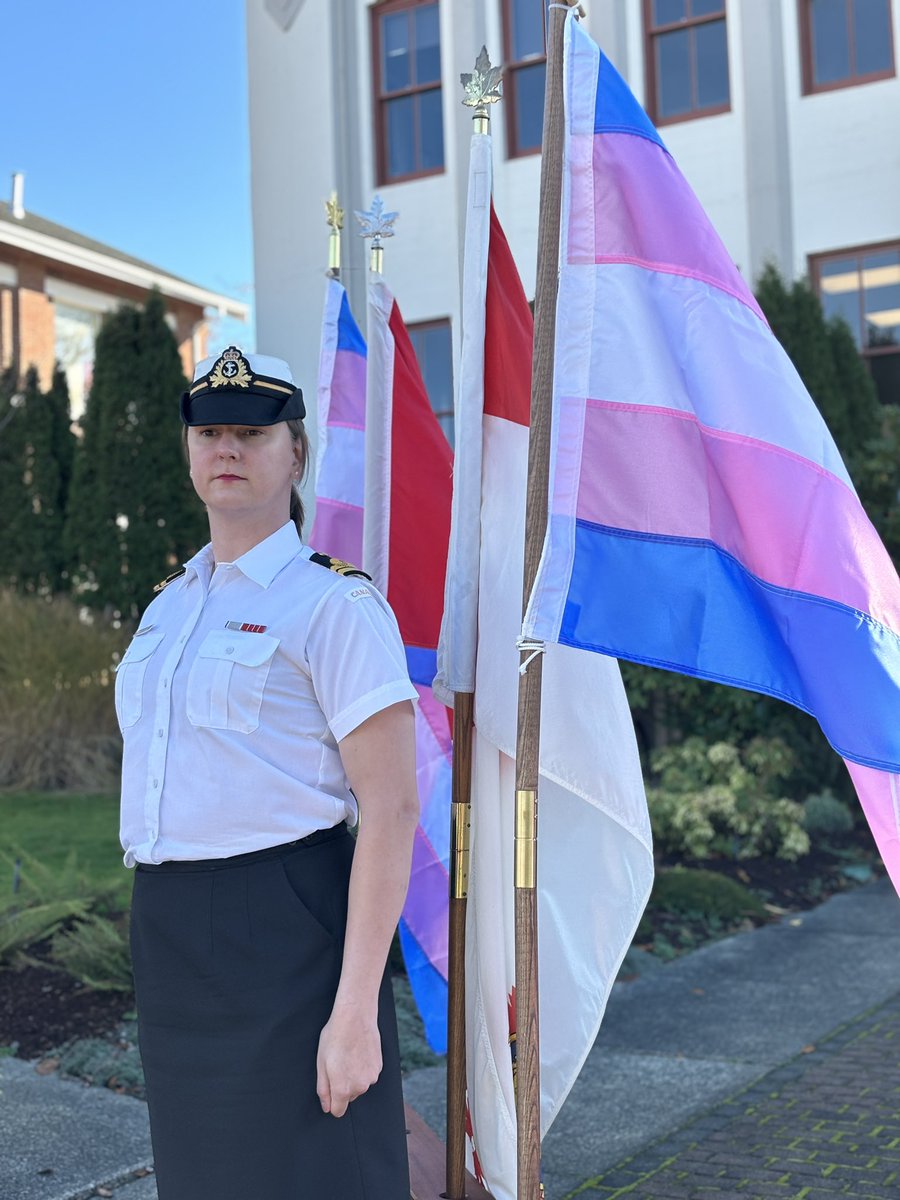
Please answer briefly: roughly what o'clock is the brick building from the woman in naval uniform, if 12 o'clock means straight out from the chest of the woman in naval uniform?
The brick building is roughly at 4 o'clock from the woman in naval uniform.

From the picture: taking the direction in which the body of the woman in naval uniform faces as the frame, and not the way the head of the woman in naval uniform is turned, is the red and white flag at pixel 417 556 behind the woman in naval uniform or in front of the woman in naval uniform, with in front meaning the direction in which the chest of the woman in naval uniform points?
behind

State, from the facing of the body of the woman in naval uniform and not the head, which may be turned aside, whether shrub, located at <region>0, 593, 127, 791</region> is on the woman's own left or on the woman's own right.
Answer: on the woman's own right

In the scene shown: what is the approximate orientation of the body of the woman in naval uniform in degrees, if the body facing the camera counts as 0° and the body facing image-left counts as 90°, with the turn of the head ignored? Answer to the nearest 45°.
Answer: approximately 45°

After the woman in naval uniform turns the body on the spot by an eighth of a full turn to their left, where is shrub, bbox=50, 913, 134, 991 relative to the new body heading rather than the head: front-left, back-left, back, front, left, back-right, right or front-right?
back

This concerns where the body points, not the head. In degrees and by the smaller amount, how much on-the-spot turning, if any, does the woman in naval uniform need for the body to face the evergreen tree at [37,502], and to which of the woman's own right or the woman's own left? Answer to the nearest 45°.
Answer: approximately 135° to the woman's own right

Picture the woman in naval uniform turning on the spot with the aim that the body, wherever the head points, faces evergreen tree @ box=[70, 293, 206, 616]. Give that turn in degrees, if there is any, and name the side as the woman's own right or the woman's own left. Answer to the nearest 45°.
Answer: approximately 135° to the woman's own right

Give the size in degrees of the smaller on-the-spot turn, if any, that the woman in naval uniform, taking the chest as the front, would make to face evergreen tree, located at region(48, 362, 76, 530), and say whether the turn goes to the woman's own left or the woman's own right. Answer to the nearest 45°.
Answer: approximately 135° to the woman's own right

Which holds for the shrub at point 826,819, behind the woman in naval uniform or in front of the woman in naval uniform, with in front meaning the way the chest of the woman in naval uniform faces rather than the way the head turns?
behind
